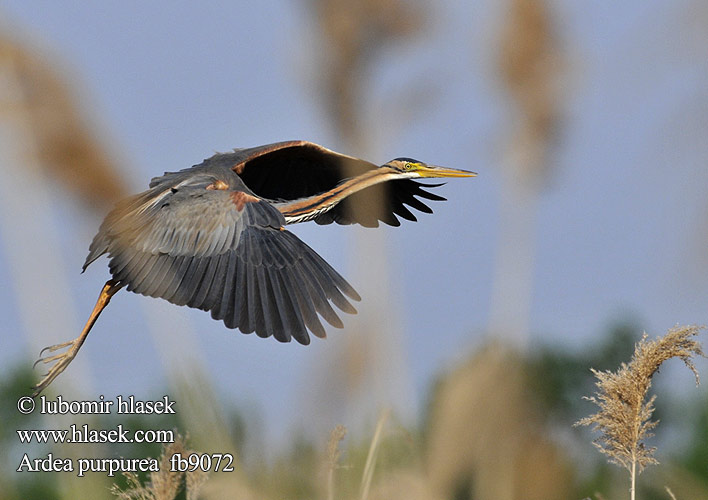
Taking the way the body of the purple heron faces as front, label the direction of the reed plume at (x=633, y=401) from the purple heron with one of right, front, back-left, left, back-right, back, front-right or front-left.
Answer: front-right

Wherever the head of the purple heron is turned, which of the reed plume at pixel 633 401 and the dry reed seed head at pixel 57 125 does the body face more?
the reed plume

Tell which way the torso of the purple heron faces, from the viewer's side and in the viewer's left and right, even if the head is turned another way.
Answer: facing to the right of the viewer

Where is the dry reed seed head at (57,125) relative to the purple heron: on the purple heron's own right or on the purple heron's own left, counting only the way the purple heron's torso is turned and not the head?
on the purple heron's own left
